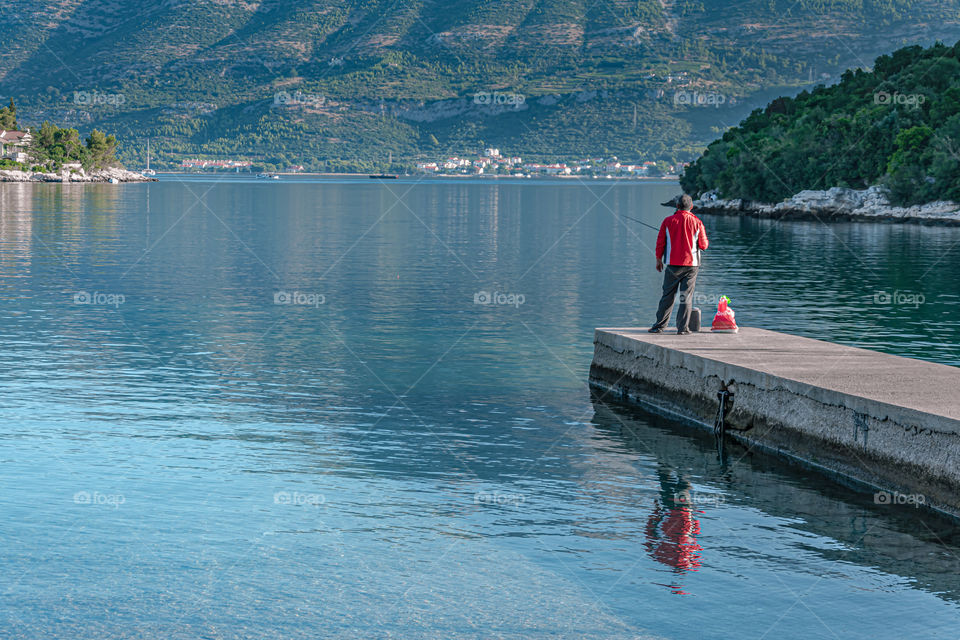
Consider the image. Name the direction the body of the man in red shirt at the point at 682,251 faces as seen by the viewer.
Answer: away from the camera
